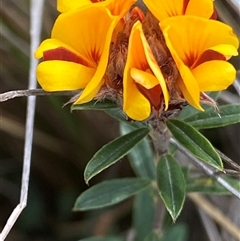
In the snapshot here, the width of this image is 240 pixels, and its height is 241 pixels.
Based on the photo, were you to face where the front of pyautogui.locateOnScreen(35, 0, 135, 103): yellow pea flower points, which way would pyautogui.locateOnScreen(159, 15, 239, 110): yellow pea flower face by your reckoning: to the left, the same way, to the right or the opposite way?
to the left

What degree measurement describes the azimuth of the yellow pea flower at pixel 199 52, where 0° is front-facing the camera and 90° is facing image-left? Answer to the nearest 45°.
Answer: approximately 315°

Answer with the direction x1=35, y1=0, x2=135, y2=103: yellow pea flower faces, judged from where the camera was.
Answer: facing the viewer and to the left of the viewer
